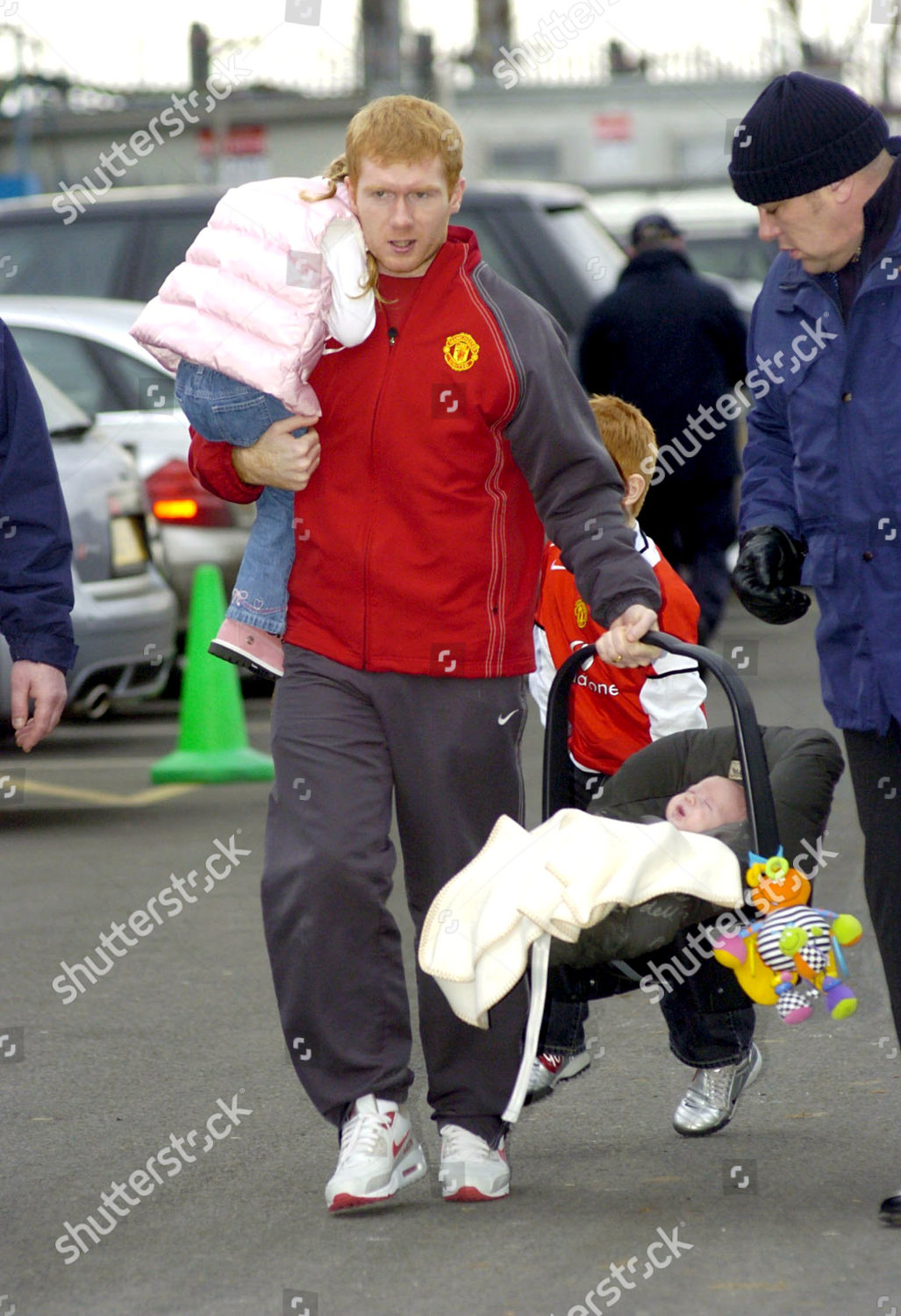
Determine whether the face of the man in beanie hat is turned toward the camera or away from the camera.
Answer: toward the camera

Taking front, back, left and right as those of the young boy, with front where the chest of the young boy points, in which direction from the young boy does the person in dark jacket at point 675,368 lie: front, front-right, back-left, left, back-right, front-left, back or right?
back-right

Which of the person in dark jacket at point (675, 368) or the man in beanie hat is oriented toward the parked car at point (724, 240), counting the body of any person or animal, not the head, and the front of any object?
the person in dark jacket

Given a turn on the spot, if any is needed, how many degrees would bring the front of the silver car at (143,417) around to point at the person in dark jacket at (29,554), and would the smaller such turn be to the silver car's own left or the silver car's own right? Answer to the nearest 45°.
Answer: approximately 135° to the silver car's own left

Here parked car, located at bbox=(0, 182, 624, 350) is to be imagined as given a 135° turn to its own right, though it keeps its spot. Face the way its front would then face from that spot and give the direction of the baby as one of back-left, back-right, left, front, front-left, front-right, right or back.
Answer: right

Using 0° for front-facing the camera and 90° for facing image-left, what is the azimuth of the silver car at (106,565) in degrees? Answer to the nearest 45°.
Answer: approximately 135°

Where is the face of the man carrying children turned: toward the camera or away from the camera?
toward the camera

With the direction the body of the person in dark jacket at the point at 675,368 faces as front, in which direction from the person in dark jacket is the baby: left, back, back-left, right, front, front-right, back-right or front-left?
back

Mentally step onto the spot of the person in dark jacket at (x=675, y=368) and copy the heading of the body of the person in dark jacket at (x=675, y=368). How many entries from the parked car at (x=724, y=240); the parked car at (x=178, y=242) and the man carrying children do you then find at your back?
1

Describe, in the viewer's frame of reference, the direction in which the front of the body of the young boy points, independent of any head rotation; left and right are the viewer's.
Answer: facing the viewer and to the left of the viewer
